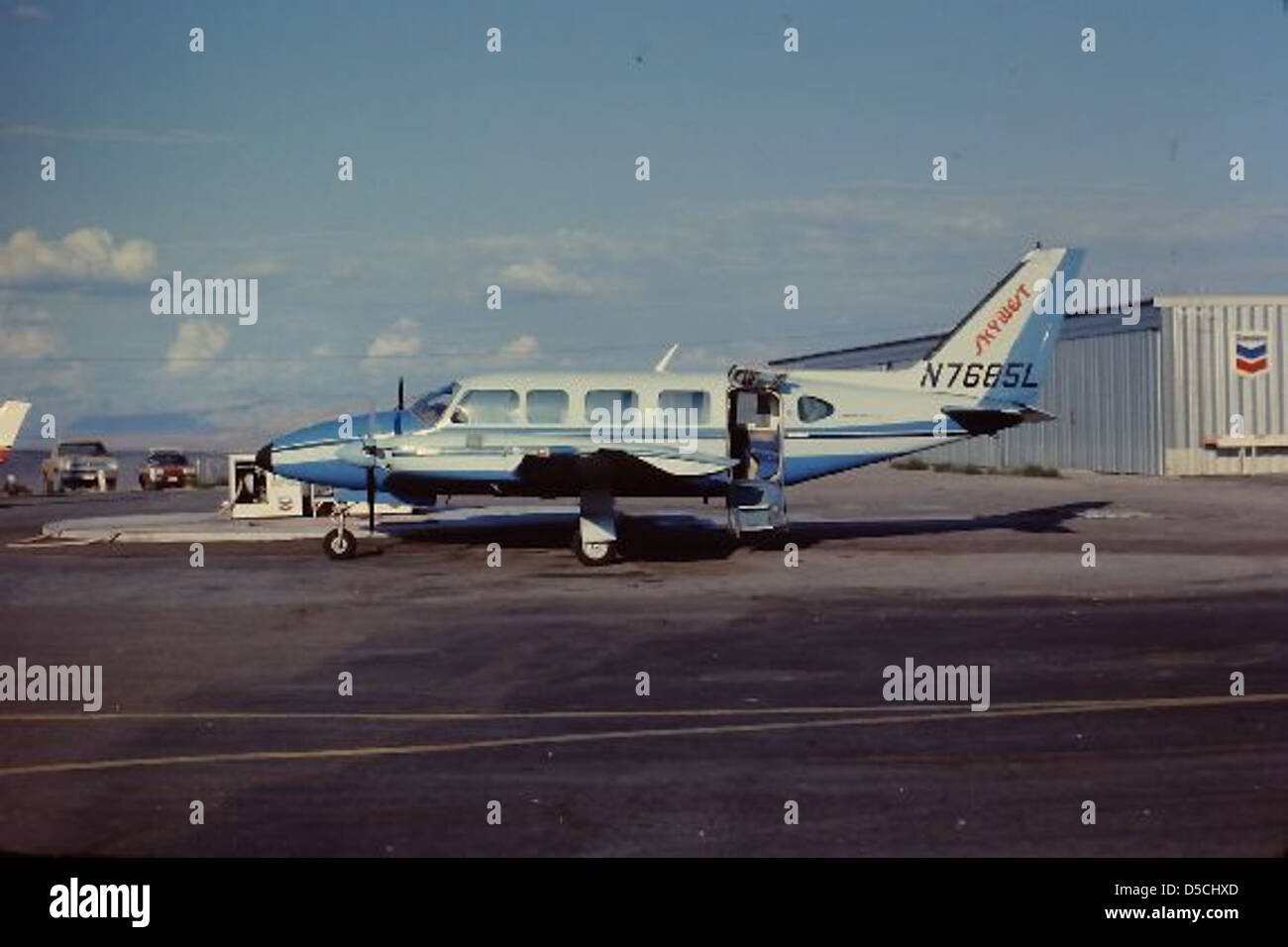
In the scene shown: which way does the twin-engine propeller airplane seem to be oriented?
to the viewer's left
